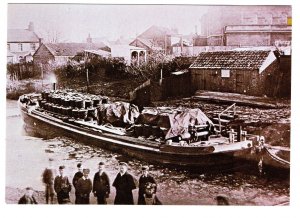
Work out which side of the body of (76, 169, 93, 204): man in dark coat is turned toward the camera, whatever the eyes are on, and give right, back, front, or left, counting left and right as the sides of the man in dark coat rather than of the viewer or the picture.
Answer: front

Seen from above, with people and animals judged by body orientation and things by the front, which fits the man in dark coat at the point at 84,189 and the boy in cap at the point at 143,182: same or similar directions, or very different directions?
same or similar directions

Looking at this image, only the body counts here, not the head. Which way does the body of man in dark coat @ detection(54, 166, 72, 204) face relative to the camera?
toward the camera

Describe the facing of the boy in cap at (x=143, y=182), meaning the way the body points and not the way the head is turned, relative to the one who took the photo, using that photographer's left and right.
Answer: facing the viewer

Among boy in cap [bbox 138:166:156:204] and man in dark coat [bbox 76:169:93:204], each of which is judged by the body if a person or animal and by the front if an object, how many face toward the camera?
2
